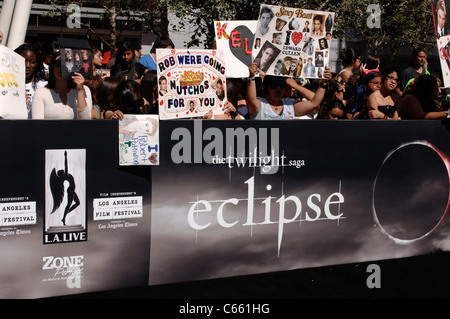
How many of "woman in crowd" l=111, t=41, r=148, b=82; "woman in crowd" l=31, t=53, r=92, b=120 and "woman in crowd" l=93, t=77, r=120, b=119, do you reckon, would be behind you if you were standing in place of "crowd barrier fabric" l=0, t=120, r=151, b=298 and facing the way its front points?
3

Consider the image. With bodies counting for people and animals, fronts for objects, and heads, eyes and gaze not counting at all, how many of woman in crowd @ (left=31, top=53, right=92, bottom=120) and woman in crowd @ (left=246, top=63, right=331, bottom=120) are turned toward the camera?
2

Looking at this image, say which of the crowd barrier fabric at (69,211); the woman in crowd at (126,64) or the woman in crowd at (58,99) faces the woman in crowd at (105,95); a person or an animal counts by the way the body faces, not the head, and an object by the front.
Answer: the woman in crowd at (126,64)

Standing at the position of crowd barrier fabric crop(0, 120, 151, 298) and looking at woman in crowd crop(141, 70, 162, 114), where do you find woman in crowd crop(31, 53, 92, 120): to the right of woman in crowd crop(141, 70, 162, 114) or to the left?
left

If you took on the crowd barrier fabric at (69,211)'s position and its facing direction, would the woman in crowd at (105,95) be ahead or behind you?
behind

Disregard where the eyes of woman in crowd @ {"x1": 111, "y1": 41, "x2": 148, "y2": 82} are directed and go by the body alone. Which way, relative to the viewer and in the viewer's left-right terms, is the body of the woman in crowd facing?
facing the viewer

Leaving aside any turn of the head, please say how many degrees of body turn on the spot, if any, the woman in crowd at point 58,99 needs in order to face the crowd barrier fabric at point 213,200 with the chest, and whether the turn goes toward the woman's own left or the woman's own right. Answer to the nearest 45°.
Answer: approximately 45° to the woman's own left

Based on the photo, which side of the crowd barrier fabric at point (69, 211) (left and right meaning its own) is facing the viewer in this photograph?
front

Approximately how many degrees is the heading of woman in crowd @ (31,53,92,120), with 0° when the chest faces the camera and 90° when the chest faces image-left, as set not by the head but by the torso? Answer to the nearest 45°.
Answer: approximately 0°

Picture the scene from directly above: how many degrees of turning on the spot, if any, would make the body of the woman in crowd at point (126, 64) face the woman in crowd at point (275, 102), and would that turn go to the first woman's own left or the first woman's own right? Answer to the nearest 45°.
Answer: approximately 45° to the first woman's own left

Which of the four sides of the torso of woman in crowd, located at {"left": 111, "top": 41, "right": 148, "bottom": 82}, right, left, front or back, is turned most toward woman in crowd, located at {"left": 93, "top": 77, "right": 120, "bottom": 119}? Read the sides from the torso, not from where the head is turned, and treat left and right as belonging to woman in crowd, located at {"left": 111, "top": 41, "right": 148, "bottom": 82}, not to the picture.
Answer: front
